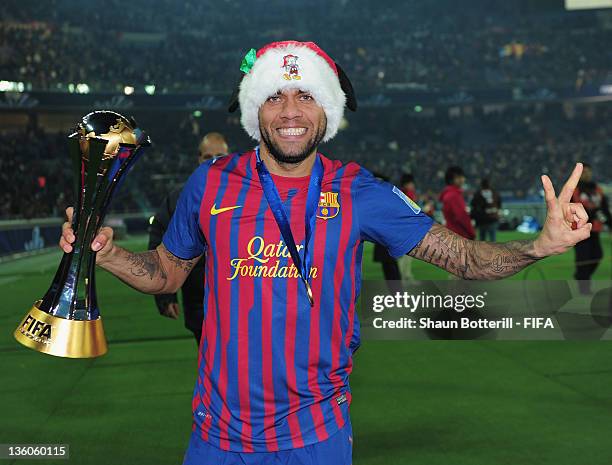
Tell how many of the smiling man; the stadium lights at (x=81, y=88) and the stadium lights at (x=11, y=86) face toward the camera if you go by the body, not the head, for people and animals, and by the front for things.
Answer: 3

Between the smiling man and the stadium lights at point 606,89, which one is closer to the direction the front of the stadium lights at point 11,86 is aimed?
the smiling man

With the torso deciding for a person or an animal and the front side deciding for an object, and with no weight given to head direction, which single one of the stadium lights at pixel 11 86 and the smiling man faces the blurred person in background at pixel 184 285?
the stadium lights

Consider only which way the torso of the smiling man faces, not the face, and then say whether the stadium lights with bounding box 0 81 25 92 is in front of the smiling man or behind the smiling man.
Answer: behind

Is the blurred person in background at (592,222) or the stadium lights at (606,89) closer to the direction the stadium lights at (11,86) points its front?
the blurred person in background

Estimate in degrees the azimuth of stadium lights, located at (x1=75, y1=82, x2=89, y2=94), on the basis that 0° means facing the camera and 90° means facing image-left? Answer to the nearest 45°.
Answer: approximately 0°

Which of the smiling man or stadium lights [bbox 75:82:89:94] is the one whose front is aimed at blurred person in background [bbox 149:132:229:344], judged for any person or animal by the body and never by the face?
the stadium lights

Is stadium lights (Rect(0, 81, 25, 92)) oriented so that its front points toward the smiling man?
yes

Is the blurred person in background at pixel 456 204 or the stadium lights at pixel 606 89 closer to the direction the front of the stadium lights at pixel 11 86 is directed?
the blurred person in background

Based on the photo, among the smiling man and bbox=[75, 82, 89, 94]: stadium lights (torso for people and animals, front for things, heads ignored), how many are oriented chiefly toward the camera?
2

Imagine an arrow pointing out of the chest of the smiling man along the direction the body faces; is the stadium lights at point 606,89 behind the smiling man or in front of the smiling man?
behind

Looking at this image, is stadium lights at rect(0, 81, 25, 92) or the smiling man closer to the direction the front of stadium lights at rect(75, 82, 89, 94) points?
the smiling man

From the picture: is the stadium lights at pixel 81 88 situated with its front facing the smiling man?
yes
